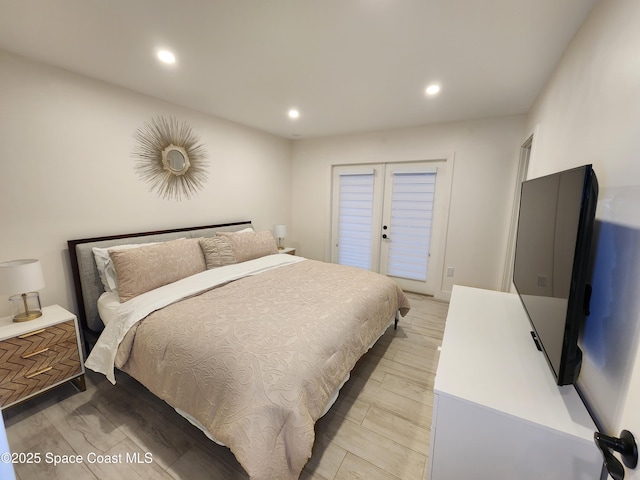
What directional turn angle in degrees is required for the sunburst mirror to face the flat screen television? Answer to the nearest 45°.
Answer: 0° — it already faces it

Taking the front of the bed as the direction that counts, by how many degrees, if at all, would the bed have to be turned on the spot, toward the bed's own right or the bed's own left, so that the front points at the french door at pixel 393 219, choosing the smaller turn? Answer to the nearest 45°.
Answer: approximately 90° to the bed's own left

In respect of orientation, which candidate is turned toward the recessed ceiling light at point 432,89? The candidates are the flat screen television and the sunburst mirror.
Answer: the sunburst mirror

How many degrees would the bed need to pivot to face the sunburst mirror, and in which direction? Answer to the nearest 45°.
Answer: approximately 180°

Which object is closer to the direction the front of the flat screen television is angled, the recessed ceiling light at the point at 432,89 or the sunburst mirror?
the sunburst mirror

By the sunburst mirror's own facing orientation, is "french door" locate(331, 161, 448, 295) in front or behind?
in front

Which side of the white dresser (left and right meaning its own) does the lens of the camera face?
left

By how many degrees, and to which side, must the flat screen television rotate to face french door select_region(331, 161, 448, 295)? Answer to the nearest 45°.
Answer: approximately 90° to its right

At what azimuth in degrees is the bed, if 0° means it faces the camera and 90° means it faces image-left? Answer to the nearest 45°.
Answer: approximately 315°

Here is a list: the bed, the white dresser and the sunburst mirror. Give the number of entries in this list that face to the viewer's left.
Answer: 1

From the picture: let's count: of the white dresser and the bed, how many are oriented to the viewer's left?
1
